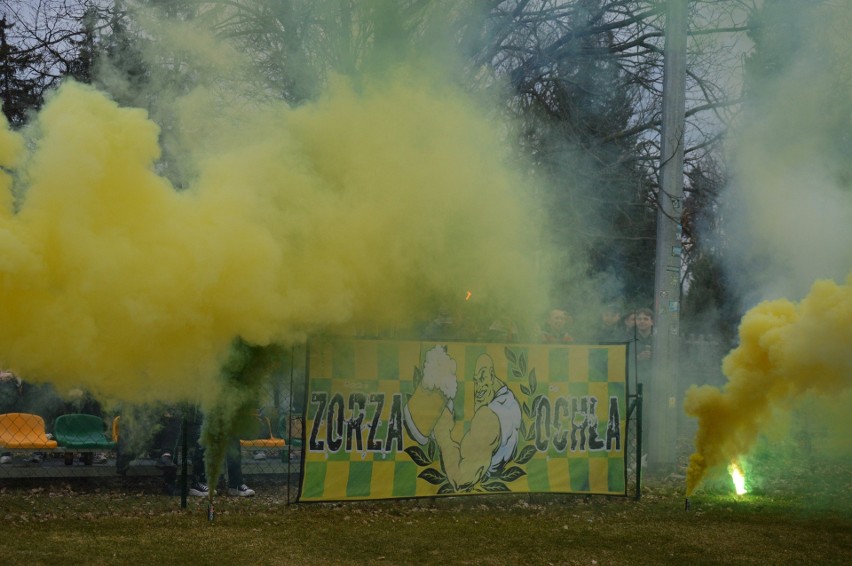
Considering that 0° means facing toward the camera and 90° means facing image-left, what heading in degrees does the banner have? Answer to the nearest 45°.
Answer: approximately 0°

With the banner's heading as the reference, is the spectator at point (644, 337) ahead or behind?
behind

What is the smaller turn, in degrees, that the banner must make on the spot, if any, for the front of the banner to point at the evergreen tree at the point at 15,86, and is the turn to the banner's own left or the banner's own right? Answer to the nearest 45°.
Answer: approximately 135° to the banner's own right

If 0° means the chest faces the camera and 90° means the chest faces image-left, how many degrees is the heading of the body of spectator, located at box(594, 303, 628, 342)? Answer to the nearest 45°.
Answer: approximately 0°

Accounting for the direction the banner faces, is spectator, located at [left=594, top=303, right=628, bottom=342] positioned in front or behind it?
behind

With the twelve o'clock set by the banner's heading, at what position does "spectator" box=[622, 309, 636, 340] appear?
The spectator is roughly at 7 o'clock from the banner.

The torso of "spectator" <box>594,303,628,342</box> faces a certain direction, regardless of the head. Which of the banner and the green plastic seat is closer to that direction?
the banner

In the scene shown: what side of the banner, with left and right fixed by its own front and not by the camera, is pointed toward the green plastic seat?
right
